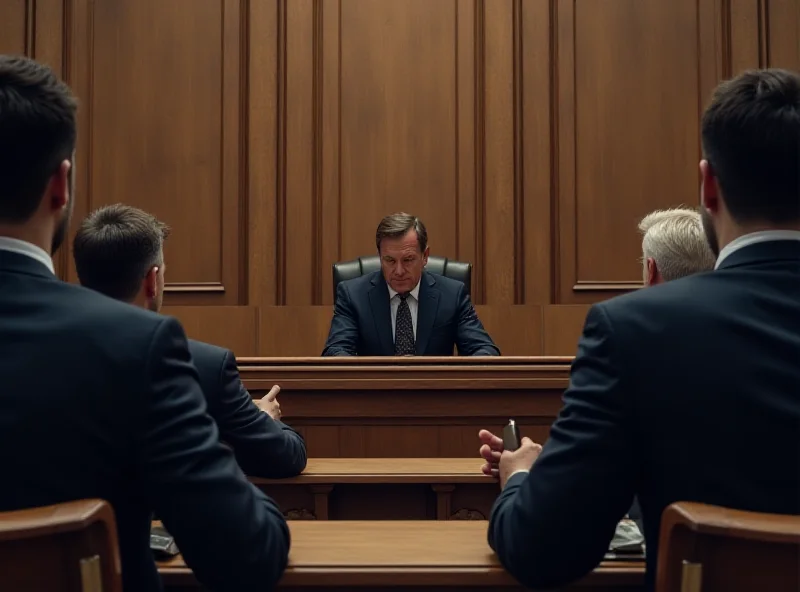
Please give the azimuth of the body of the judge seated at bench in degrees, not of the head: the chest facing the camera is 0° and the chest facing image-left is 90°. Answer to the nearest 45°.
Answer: approximately 0°

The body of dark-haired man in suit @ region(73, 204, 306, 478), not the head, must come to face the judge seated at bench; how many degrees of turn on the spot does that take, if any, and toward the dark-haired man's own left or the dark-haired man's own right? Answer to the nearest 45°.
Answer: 0° — they already face them

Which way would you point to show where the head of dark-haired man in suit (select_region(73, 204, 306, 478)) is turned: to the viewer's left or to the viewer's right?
to the viewer's right

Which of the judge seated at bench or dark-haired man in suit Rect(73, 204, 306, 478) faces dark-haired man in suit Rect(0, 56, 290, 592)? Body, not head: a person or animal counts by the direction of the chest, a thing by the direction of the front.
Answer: the judge seated at bench

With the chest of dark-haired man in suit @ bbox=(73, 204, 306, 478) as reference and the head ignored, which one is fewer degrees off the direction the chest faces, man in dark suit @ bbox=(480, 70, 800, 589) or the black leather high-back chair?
the black leather high-back chair

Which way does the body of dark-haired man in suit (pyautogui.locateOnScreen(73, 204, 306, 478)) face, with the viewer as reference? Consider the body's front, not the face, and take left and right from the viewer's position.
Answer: facing away from the viewer and to the right of the viewer

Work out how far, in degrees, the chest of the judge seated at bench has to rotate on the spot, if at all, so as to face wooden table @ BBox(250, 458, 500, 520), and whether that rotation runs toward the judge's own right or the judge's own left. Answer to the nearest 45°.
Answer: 0° — they already face it

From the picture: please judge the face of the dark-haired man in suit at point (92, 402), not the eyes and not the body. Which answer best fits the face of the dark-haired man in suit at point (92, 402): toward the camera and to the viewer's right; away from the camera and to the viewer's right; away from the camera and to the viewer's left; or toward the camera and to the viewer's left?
away from the camera and to the viewer's right

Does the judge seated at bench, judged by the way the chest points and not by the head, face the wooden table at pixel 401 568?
yes

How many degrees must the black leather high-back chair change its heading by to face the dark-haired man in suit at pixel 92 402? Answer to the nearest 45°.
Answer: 0° — it already faces them
